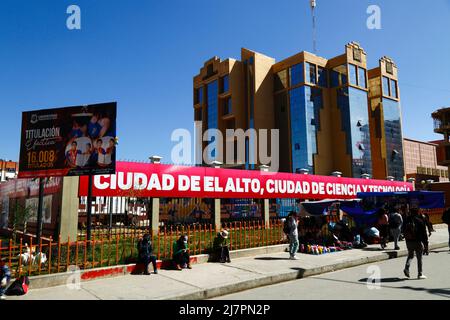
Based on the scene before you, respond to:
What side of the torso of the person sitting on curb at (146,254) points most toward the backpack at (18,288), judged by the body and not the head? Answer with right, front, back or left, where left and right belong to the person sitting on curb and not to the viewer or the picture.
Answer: right

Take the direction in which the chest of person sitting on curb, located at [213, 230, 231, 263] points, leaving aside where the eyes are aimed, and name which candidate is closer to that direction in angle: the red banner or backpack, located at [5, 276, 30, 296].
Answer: the backpack

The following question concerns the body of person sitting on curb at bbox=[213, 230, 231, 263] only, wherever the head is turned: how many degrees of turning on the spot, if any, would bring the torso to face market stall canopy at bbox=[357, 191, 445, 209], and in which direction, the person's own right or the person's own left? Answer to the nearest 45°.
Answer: approximately 90° to the person's own left

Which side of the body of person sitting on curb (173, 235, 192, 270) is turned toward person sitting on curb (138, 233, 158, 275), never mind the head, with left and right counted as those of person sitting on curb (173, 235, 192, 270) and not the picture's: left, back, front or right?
right

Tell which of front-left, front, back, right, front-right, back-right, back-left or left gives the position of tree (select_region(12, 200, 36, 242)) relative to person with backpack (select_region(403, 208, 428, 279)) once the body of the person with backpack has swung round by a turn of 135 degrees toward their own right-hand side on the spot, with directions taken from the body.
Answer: right

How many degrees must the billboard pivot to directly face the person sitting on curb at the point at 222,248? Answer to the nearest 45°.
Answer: approximately 135° to its left

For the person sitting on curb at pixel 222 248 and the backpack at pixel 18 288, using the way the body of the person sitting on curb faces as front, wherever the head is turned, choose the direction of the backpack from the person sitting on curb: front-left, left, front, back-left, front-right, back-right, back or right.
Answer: right

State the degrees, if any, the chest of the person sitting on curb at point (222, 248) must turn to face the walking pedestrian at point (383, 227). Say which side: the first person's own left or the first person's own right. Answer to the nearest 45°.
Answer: approximately 90° to the first person's own left

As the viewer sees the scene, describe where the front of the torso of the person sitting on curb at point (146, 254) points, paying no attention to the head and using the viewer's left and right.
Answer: facing the viewer and to the right of the viewer

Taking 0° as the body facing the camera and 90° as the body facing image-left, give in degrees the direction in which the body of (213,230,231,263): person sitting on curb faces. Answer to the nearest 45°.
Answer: approximately 315°

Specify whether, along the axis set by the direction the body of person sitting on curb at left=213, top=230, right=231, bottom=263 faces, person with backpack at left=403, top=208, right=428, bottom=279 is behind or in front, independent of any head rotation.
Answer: in front

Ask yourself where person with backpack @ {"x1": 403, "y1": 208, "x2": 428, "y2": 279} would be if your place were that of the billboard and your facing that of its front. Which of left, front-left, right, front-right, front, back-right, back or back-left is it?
left
